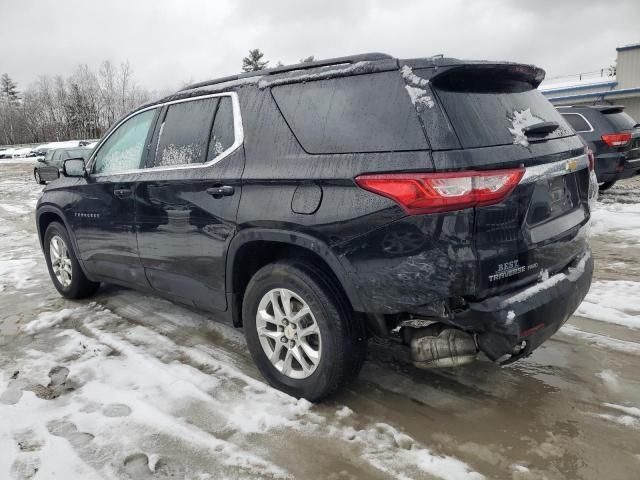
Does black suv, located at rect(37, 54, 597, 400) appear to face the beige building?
no

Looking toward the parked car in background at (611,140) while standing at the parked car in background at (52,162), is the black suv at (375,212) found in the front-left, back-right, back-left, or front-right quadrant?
front-right

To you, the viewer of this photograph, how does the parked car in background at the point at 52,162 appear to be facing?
facing the viewer and to the left of the viewer

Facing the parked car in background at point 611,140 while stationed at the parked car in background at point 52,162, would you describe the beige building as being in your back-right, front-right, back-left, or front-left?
front-left

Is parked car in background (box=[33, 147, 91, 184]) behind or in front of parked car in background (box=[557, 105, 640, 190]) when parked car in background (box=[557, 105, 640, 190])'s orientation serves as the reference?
in front

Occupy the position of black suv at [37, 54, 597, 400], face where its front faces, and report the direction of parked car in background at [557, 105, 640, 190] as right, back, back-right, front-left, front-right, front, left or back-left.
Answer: right

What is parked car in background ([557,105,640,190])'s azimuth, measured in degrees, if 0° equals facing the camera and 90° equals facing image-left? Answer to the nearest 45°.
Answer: approximately 135°

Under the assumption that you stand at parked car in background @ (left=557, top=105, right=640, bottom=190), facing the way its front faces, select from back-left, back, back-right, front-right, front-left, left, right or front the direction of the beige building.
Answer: front-right

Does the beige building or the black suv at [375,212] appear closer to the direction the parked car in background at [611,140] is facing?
the beige building

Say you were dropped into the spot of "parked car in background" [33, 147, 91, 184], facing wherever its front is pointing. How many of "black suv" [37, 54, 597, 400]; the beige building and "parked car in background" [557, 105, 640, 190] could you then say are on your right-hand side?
0

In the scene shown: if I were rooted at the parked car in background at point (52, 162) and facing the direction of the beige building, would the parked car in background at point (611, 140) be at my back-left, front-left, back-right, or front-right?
front-right

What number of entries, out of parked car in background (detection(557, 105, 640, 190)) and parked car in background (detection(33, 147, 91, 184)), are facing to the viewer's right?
0

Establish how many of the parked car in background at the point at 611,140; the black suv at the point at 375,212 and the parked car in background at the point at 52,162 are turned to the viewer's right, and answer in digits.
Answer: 0

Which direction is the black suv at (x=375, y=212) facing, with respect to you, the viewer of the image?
facing away from the viewer and to the left of the viewer

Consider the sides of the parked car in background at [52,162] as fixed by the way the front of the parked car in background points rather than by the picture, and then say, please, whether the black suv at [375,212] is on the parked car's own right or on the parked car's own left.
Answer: on the parked car's own left

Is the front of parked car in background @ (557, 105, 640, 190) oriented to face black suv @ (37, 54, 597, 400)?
no
